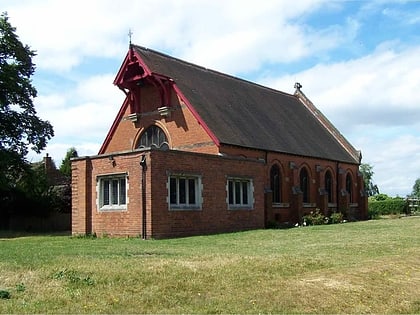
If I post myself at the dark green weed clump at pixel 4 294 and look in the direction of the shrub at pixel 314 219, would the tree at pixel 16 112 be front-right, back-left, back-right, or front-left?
front-left

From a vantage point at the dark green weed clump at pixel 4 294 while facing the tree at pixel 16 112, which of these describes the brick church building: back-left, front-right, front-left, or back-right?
front-right

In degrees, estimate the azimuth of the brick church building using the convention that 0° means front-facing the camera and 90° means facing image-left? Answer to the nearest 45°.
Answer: approximately 45°

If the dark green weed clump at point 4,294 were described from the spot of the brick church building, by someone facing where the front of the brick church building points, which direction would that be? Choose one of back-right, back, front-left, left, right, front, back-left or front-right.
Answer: front-left
